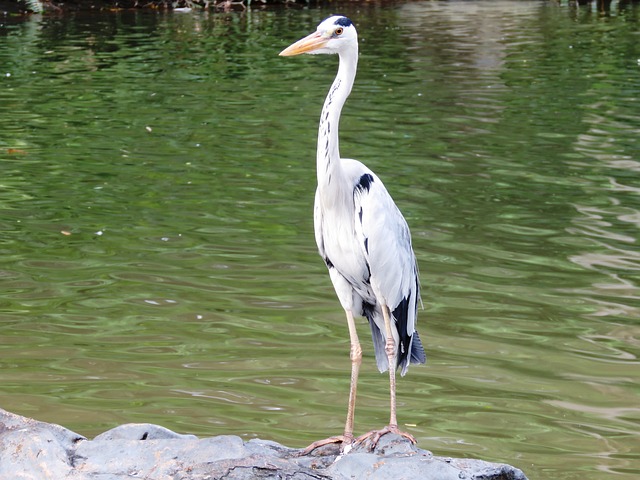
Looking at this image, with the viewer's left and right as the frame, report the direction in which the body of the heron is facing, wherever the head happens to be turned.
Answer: facing the viewer and to the left of the viewer
